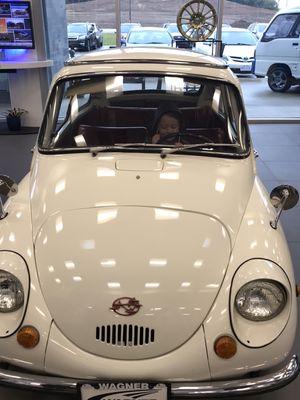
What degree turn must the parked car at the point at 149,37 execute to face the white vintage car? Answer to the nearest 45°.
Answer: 0° — it already faces it

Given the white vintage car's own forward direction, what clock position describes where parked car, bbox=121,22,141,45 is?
The parked car is roughly at 6 o'clock from the white vintage car.

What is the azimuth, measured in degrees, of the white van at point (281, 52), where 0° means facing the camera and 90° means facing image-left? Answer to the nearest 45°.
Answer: approximately 90°

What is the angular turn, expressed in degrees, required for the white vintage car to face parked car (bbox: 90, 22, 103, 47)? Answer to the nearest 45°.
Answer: approximately 180°

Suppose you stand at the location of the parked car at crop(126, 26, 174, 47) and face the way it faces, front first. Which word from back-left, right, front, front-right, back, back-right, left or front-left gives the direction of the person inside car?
front

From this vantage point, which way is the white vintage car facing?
toward the camera

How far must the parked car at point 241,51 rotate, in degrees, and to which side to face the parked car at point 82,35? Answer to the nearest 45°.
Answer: approximately 90° to its right

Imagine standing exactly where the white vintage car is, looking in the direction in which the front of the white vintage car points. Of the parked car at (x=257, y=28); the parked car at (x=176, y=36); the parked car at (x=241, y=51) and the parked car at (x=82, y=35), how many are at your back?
4

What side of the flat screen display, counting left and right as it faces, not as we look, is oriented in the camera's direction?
front

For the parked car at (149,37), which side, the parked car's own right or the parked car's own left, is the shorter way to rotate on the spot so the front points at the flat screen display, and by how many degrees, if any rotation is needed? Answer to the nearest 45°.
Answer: approximately 45° to the parked car's own right
